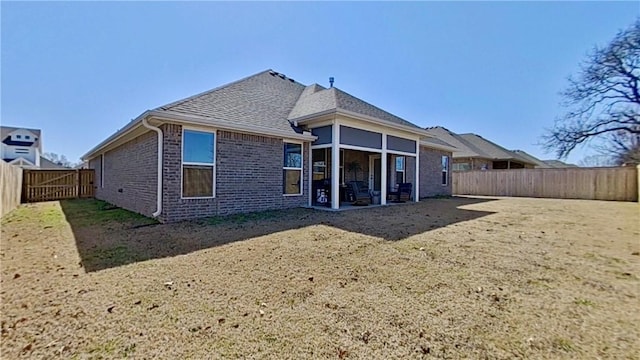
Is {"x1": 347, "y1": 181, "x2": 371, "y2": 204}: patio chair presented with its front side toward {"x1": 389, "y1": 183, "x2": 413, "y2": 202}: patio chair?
no

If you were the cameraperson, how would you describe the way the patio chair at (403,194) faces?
facing the viewer and to the left of the viewer

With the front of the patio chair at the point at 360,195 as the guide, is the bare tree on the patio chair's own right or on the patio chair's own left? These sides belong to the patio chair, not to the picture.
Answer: on the patio chair's own left

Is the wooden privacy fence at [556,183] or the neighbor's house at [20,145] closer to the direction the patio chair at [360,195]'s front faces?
the wooden privacy fence

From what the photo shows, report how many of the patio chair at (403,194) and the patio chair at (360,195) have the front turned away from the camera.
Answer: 0

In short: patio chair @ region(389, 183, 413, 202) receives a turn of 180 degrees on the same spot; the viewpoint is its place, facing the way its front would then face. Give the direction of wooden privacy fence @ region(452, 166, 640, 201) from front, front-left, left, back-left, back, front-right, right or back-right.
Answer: front

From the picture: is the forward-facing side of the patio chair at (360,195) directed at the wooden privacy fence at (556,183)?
no

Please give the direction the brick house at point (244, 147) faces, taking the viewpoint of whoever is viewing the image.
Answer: facing away from the viewer and to the left of the viewer

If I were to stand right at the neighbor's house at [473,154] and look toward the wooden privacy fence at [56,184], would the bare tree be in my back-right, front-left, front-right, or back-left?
back-left

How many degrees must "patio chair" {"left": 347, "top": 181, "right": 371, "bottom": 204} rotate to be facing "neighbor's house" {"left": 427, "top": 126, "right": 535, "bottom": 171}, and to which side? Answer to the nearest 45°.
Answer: approximately 90° to its left

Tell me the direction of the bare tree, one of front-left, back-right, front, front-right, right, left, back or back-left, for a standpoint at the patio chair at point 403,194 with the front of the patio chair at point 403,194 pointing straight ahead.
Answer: back

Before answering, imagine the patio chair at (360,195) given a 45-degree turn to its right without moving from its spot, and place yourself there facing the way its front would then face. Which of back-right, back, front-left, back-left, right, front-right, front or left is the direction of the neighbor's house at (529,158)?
back-left

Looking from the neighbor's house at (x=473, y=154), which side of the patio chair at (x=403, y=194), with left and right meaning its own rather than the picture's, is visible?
back
